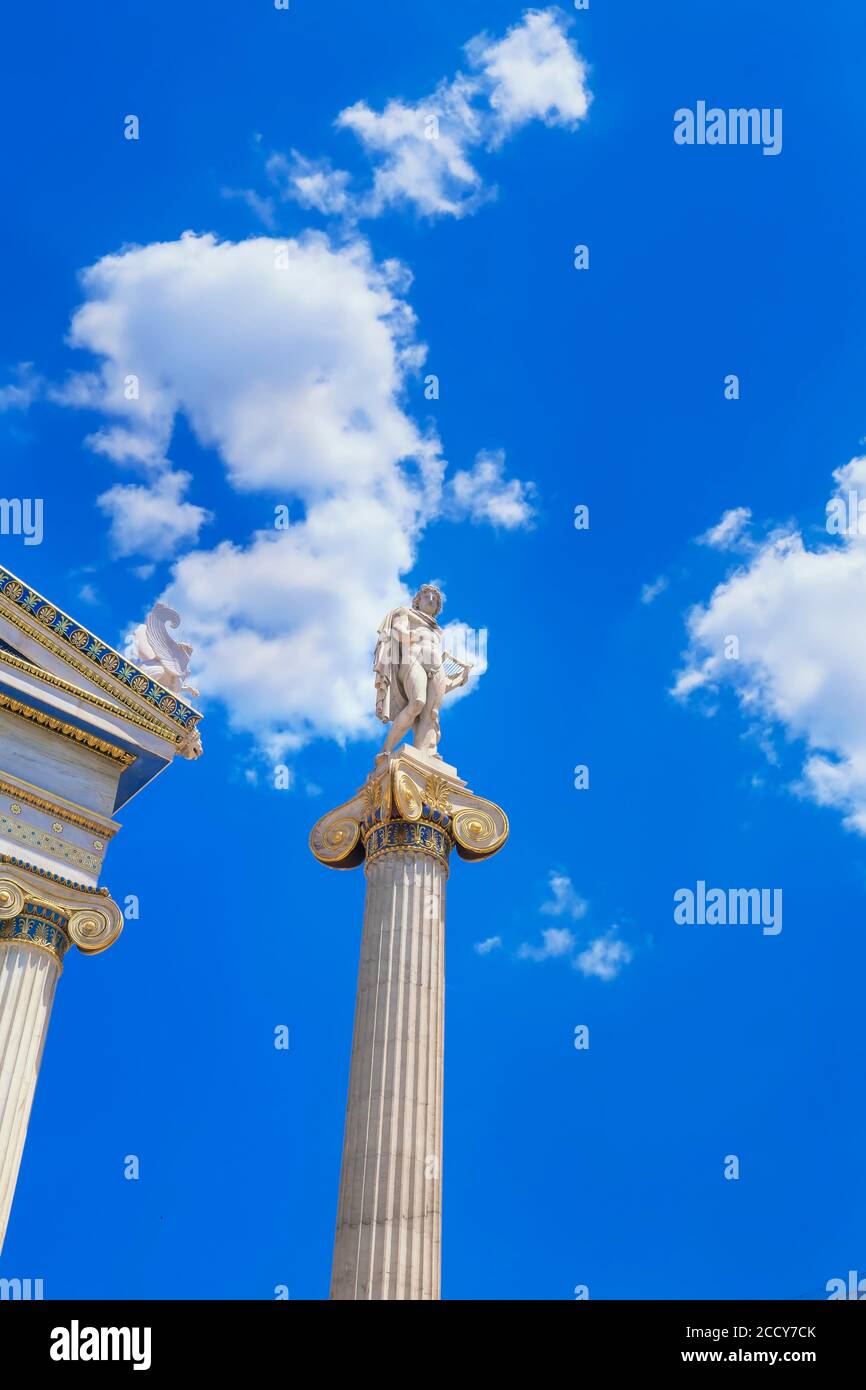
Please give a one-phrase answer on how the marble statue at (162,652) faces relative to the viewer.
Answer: facing to the right of the viewer
